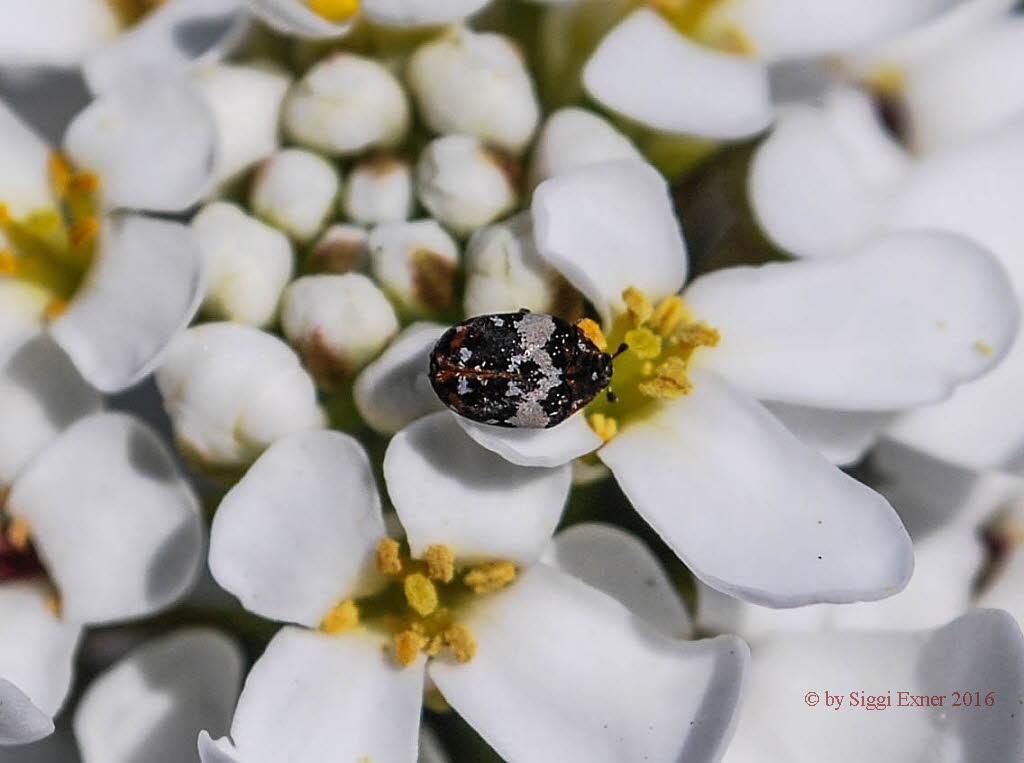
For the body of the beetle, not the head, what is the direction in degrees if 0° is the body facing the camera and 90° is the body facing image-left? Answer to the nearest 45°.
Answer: approximately 270°
